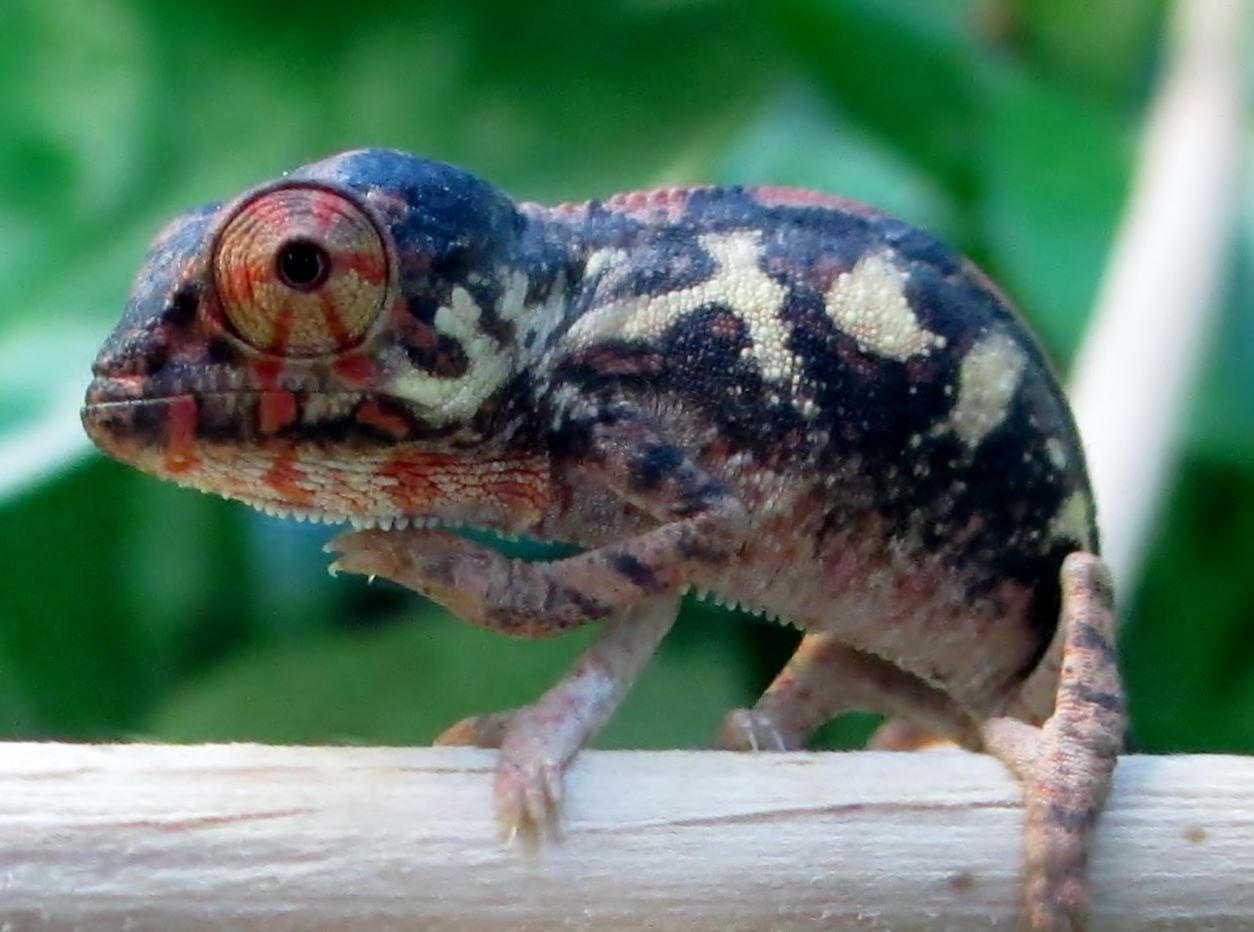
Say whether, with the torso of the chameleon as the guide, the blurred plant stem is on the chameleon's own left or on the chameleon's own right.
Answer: on the chameleon's own right

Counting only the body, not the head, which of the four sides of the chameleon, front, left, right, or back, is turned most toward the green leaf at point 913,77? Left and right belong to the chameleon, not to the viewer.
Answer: right

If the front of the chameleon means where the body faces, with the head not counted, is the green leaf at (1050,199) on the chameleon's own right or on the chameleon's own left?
on the chameleon's own right

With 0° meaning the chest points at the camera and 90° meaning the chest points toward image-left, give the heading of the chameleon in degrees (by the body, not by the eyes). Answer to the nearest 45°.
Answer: approximately 90°
